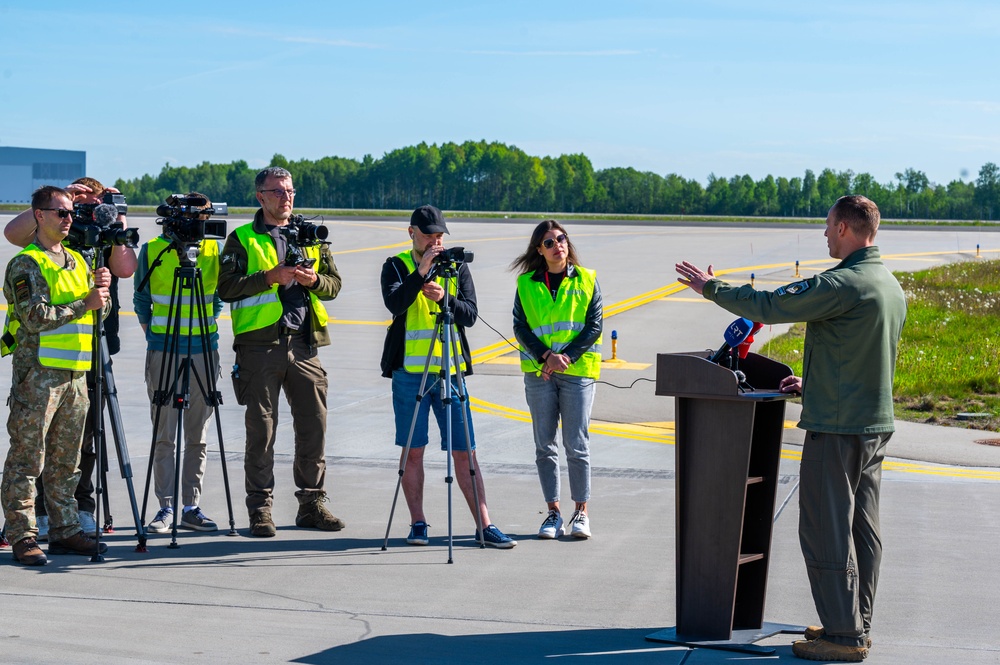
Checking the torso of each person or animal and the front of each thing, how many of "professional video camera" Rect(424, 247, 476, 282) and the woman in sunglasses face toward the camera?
1

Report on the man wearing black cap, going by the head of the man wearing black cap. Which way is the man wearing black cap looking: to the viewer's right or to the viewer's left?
to the viewer's right

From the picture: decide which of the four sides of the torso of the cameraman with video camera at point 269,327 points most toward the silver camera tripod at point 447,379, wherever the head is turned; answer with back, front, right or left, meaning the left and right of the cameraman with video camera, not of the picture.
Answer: front

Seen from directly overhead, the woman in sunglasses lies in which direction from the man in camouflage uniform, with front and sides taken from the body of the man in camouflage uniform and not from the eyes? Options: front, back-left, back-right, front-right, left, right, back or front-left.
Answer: front-left

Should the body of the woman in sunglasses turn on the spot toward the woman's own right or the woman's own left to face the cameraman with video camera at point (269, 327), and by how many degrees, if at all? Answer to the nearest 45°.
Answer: approximately 90° to the woman's own right

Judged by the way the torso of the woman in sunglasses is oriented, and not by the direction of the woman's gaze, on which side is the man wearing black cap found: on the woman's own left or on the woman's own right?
on the woman's own right

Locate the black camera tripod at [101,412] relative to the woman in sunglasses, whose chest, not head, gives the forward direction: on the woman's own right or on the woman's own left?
on the woman's own right

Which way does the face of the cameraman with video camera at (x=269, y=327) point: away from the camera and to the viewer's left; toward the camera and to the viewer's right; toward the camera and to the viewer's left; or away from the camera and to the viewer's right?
toward the camera and to the viewer's right

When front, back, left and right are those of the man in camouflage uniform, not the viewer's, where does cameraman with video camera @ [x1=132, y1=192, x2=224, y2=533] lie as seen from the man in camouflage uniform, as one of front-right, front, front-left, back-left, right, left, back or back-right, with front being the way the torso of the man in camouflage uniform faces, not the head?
left

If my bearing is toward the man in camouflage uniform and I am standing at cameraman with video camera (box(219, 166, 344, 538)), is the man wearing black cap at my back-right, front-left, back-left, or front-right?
back-left

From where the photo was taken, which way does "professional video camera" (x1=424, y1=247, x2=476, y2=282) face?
to the viewer's right

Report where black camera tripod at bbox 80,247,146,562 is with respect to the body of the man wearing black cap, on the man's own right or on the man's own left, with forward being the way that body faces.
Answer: on the man's own right

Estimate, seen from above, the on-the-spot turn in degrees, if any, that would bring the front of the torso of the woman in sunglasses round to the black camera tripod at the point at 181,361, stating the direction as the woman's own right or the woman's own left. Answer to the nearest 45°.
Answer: approximately 90° to the woman's own right
